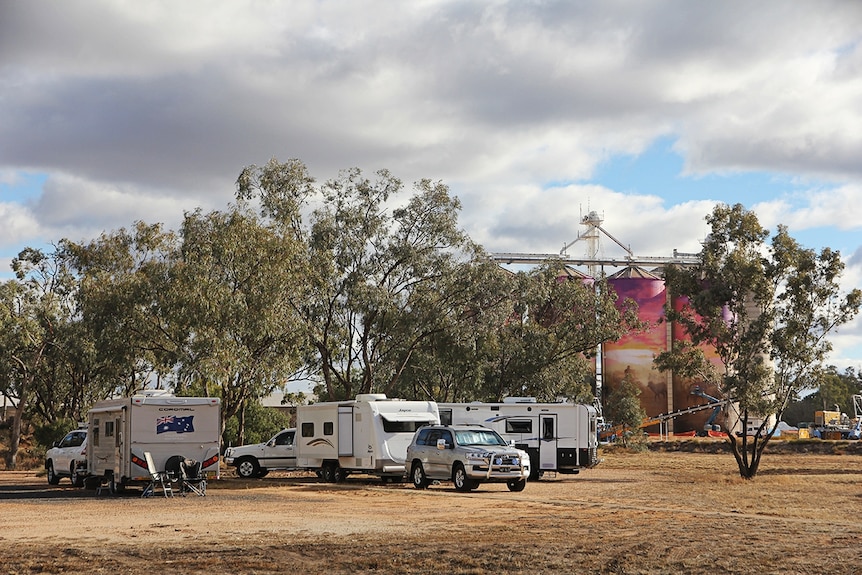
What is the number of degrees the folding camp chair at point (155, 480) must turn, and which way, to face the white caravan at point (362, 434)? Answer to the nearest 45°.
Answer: approximately 45° to its left

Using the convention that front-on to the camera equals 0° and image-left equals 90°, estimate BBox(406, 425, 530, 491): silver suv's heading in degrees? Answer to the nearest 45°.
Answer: approximately 315°

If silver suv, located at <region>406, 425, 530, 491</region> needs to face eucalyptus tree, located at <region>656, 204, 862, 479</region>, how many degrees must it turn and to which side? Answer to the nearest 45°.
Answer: approximately 90° to its left

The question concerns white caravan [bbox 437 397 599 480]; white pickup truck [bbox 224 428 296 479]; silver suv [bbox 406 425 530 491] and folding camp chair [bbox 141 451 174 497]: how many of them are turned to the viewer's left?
2

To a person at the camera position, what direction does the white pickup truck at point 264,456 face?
facing to the left of the viewer

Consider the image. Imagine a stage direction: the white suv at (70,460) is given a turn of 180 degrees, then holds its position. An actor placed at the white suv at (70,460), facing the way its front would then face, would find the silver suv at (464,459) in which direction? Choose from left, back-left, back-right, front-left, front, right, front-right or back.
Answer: front

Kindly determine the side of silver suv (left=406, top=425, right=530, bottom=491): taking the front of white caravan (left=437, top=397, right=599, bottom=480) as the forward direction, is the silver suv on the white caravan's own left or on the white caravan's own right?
on the white caravan's own left

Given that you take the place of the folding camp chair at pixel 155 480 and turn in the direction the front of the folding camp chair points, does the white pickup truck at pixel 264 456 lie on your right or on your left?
on your left
